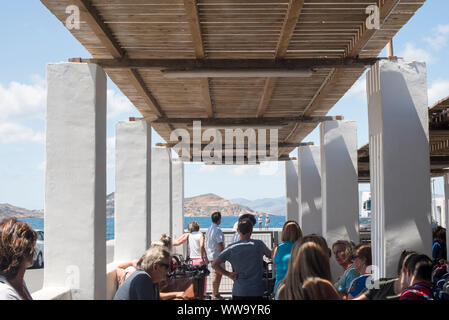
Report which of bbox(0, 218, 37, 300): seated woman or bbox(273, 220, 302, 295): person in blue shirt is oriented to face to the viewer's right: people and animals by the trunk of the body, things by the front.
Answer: the seated woman

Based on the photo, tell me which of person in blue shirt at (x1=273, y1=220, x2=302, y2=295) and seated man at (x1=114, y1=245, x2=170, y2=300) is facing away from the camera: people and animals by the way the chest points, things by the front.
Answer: the person in blue shirt

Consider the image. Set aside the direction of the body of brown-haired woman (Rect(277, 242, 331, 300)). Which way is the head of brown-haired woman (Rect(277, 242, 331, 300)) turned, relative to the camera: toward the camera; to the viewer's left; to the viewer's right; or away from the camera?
away from the camera

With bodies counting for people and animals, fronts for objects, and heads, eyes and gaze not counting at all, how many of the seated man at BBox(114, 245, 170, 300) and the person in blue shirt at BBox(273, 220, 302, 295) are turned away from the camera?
1

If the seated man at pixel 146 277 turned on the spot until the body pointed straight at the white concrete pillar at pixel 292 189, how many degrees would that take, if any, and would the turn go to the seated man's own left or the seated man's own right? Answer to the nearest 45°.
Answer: approximately 90° to the seated man's own left

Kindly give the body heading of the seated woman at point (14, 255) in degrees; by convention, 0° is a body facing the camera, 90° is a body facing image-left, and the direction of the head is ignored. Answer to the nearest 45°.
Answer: approximately 270°

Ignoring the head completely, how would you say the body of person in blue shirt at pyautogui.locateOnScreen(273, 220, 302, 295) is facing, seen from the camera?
away from the camera
